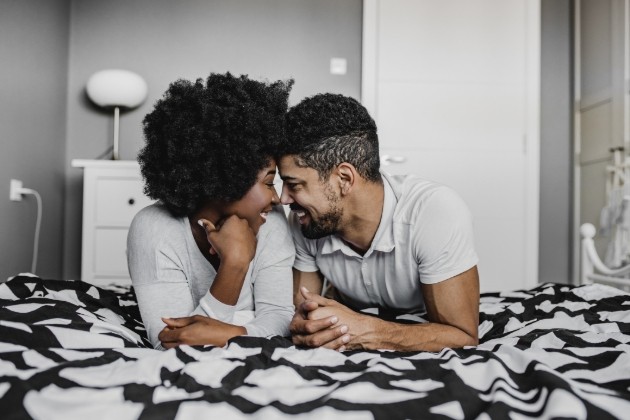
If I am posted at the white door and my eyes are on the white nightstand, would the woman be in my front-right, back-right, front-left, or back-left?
front-left

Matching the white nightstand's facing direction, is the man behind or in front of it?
in front

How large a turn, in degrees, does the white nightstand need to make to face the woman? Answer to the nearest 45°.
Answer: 0° — it already faces them

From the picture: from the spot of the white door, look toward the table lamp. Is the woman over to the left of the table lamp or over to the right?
left

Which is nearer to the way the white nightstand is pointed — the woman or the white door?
the woman

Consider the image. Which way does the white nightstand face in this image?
toward the camera

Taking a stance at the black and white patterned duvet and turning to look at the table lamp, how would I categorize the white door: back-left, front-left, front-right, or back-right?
front-right

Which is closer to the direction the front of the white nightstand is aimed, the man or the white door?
the man

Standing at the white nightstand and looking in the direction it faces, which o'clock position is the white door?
The white door is roughly at 9 o'clock from the white nightstand.

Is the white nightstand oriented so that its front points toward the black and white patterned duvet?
yes

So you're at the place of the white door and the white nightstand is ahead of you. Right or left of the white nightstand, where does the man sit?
left
